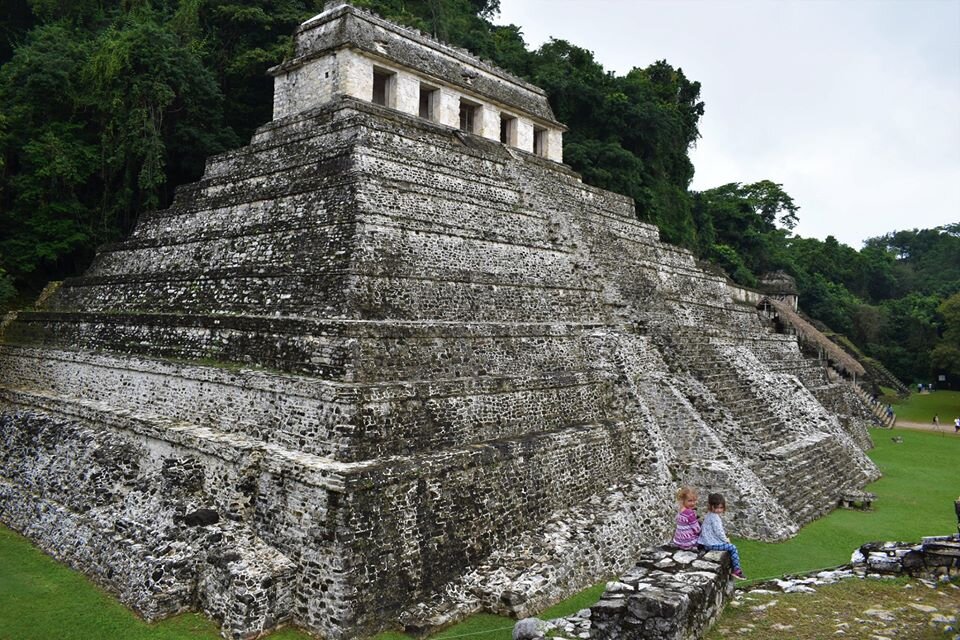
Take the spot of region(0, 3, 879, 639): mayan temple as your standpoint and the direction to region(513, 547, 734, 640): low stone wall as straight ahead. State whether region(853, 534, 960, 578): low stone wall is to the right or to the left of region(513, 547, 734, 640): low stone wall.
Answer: left

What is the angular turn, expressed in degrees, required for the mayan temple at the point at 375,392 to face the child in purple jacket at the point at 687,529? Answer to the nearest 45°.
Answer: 0° — it already faces them

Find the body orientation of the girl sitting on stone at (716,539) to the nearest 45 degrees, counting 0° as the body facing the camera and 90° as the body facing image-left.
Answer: approximately 270°

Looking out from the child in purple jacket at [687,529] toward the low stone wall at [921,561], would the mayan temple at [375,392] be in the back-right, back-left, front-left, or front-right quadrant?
back-left

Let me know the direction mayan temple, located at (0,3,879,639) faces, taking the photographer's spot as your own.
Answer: facing the viewer and to the right of the viewer
